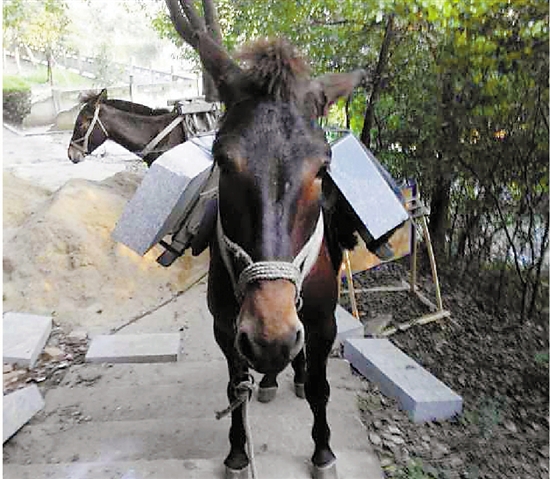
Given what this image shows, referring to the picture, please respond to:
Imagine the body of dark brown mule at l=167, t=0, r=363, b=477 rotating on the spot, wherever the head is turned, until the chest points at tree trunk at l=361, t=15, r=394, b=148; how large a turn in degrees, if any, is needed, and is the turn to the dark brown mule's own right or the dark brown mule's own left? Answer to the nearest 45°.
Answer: approximately 180°

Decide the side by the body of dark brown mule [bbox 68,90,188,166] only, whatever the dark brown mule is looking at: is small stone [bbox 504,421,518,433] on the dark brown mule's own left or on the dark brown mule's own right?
on the dark brown mule's own left

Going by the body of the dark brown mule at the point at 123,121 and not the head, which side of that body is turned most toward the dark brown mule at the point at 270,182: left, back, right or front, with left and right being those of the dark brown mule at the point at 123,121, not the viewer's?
left

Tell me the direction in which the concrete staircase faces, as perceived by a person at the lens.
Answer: facing the viewer

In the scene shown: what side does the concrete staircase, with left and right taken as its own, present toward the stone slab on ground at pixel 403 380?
left

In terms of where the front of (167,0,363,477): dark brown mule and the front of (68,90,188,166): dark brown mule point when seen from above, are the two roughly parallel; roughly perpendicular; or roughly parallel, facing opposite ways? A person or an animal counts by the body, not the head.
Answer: roughly perpendicular

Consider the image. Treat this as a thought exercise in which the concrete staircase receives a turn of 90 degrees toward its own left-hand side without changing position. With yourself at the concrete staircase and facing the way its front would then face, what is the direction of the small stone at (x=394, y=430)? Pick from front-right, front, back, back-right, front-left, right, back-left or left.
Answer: front

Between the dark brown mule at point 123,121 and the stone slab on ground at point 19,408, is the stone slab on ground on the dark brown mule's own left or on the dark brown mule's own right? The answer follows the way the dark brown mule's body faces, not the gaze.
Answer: on the dark brown mule's own left

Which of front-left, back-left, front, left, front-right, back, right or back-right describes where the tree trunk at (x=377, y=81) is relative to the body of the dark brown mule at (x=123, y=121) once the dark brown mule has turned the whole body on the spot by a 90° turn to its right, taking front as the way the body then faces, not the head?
back-right

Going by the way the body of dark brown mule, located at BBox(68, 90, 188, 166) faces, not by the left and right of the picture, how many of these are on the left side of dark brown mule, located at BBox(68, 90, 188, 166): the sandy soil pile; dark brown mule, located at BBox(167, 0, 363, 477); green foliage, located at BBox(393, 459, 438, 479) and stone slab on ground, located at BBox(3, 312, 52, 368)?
4

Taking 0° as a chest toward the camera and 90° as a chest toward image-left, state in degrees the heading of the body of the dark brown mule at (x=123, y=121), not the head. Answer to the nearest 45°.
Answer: approximately 90°

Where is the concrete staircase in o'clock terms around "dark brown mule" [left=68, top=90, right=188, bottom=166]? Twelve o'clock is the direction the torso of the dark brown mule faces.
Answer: The concrete staircase is roughly at 9 o'clock from the dark brown mule.

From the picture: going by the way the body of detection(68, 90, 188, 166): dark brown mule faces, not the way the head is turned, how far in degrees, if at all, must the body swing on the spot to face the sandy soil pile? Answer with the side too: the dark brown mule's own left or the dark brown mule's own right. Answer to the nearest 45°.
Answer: approximately 90° to the dark brown mule's own left

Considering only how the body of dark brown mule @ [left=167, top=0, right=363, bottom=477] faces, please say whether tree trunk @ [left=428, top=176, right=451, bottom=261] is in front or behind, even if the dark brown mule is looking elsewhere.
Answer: behind

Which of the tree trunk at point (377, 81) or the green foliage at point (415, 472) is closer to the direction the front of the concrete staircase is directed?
the green foliage
